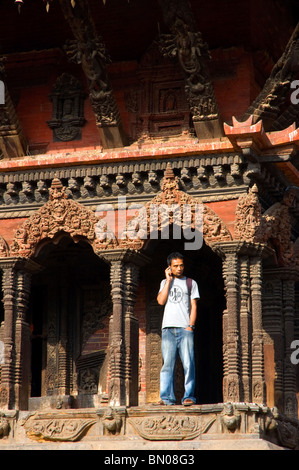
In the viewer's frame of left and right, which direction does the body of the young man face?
facing the viewer
